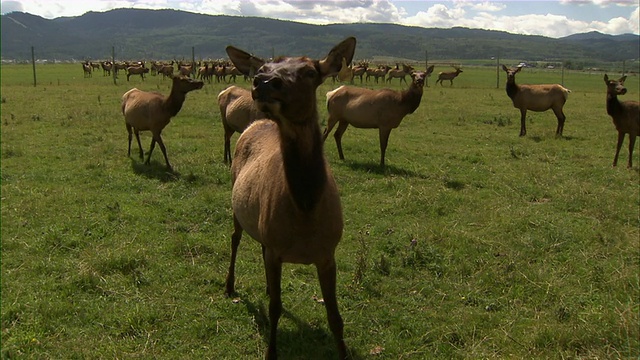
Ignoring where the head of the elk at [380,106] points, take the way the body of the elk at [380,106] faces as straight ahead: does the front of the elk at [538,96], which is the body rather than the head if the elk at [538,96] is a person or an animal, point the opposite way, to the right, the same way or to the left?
the opposite way

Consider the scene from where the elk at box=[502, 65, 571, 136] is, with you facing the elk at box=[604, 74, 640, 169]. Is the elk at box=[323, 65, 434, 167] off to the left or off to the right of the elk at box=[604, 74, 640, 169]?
right

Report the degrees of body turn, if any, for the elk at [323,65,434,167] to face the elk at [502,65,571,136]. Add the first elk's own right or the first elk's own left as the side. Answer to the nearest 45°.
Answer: approximately 45° to the first elk's own left

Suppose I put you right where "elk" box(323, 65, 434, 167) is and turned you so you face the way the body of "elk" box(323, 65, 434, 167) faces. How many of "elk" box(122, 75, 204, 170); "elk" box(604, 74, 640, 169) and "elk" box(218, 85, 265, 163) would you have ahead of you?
1

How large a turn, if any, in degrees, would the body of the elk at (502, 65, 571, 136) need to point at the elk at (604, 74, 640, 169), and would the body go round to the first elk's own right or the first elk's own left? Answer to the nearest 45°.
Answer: approximately 90° to the first elk's own left

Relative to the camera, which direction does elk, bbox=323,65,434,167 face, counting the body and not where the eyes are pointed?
to the viewer's right

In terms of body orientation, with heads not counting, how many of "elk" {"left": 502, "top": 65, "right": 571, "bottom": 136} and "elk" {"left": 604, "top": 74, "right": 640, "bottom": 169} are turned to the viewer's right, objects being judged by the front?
0

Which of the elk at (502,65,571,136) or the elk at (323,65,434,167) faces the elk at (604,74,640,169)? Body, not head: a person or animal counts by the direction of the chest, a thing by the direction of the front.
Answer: the elk at (323,65,434,167)

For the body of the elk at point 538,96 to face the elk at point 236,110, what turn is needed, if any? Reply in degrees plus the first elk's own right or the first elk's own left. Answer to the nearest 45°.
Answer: approximately 45° to the first elk's own left

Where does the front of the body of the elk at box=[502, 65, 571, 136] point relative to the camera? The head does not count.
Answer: to the viewer's left

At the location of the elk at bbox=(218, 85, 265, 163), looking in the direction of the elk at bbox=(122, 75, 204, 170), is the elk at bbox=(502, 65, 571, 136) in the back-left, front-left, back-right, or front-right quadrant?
back-right

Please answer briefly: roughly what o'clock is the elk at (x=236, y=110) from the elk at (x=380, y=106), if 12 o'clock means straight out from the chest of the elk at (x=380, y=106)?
the elk at (x=236, y=110) is roughly at 5 o'clock from the elk at (x=380, y=106).
